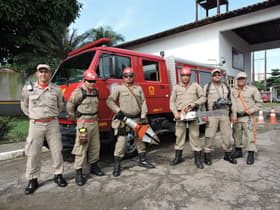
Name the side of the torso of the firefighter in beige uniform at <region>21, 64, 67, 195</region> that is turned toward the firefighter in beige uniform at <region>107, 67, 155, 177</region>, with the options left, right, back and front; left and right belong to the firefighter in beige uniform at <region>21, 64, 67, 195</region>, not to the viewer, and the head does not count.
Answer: left

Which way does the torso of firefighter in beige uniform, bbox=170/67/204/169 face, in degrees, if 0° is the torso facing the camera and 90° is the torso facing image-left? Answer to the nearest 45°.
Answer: approximately 0°

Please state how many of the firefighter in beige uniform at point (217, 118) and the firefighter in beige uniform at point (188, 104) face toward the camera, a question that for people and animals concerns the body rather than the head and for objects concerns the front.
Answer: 2

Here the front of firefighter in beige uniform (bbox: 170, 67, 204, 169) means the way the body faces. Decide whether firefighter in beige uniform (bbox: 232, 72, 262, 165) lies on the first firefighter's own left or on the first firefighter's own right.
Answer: on the first firefighter's own left

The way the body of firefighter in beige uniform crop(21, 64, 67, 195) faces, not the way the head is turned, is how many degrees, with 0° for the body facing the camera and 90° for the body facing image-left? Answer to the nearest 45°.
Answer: approximately 0°

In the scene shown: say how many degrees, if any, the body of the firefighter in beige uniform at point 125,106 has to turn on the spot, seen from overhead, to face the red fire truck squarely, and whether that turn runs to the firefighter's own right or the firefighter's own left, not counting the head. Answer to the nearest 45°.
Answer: approximately 180°

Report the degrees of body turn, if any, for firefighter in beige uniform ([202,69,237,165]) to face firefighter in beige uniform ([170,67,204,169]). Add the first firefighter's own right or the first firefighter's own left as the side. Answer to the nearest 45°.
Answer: approximately 45° to the first firefighter's own right

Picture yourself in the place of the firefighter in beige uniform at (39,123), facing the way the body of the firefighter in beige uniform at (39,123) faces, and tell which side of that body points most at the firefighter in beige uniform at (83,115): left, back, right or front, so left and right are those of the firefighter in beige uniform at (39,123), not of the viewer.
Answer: left

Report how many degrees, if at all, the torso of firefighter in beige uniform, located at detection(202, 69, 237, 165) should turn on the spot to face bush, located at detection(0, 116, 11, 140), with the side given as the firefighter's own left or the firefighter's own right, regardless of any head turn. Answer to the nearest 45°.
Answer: approximately 90° to the firefighter's own right

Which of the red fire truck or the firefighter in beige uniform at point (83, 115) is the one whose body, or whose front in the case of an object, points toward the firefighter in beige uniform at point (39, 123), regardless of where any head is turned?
the red fire truck
